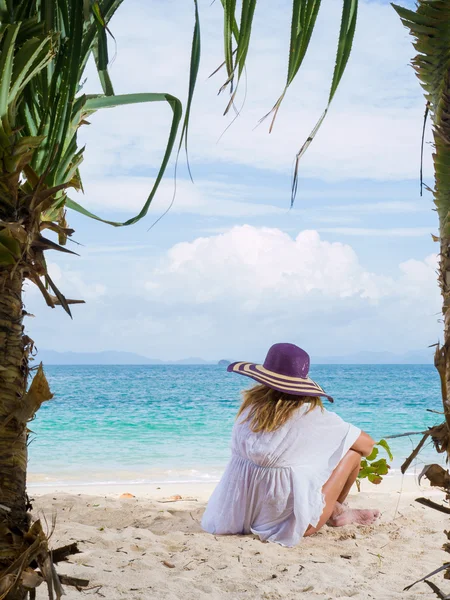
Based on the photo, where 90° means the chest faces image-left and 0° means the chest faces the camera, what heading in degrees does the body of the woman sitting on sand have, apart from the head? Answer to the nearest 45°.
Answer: approximately 225°

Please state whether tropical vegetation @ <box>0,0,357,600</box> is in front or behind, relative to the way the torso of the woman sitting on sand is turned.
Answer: behind

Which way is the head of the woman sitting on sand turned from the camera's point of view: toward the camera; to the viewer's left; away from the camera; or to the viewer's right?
away from the camera
